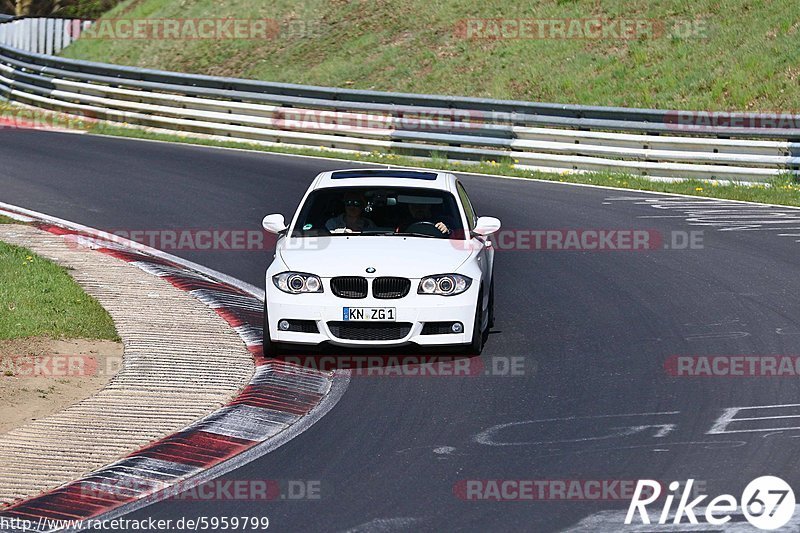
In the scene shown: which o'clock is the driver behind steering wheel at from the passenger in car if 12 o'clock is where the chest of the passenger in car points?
The driver behind steering wheel is roughly at 9 o'clock from the passenger in car.

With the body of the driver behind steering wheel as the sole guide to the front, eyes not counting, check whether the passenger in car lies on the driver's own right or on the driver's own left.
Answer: on the driver's own right

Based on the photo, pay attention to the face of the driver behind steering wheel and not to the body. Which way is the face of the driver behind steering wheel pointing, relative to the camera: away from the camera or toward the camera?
toward the camera

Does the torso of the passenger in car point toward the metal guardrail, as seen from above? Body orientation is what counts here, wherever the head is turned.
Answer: no

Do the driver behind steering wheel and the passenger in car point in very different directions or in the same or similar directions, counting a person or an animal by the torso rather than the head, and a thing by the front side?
same or similar directions

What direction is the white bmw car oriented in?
toward the camera

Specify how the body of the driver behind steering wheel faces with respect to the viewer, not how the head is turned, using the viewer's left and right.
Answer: facing the viewer

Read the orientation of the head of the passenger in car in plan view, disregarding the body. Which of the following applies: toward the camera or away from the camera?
toward the camera

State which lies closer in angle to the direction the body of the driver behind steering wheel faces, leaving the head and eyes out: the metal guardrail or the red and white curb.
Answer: the red and white curb

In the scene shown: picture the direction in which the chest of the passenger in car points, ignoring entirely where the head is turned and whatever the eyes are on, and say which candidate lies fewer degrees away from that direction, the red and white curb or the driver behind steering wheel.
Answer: the red and white curb

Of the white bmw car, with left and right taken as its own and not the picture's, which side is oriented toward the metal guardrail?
back

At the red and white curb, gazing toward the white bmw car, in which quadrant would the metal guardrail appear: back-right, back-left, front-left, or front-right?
front-left

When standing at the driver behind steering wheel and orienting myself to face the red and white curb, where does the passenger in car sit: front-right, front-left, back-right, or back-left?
front-right

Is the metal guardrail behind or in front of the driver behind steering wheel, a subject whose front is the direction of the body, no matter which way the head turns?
behind

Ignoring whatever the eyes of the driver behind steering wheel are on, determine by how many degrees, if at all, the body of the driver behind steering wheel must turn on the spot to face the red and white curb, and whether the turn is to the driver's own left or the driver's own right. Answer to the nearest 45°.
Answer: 0° — they already face it
